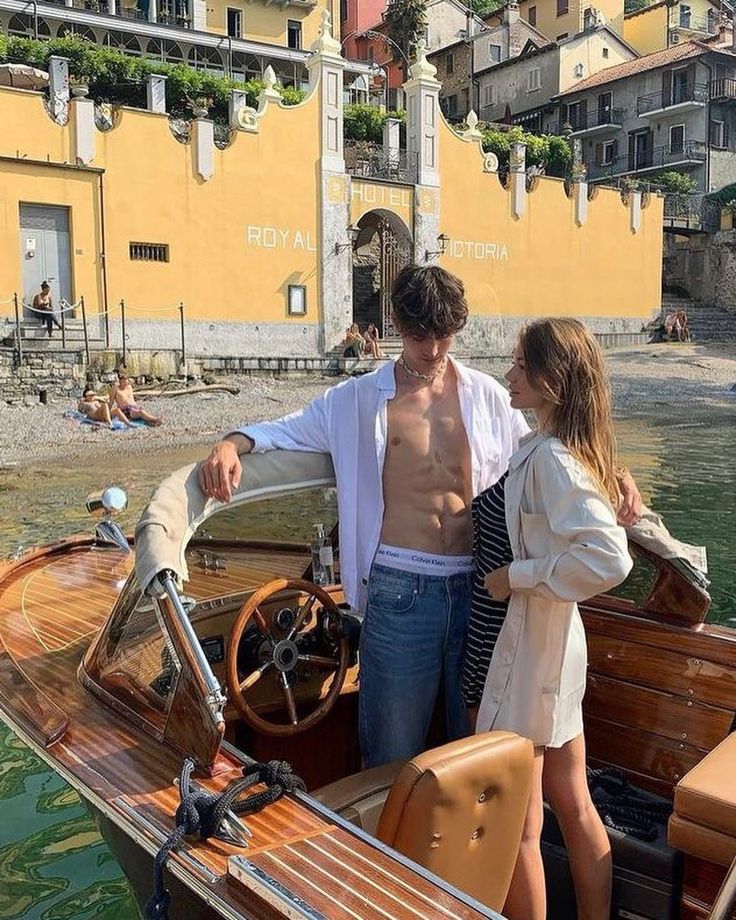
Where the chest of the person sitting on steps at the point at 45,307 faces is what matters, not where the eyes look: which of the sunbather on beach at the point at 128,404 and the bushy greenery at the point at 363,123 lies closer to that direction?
the sunbather on beach

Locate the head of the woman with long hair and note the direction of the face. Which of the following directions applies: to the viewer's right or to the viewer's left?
to the viewer's left

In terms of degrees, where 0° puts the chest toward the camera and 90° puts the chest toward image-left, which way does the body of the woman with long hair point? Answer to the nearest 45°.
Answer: approximately 90°

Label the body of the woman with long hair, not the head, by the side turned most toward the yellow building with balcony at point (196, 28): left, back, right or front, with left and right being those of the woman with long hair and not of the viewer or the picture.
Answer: right

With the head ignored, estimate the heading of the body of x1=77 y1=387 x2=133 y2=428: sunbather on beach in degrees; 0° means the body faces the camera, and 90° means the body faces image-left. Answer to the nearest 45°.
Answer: approximately 315°

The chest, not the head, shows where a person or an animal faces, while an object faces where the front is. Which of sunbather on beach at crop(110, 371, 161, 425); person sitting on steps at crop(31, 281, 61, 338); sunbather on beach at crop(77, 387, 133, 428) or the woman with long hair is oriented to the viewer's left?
the woman with long hair

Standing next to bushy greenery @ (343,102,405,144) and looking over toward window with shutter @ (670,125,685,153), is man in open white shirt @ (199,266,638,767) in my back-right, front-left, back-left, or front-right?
back-right
